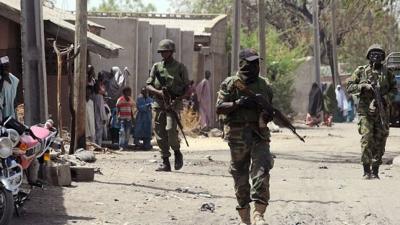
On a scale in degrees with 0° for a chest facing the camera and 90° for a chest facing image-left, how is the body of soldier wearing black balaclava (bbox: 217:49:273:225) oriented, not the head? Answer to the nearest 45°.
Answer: approximately 0°

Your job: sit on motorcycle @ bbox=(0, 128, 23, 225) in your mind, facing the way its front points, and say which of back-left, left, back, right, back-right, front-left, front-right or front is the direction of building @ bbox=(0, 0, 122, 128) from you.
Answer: back-left

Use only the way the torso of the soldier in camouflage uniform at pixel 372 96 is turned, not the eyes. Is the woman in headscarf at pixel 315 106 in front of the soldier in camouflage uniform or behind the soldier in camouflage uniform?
behind

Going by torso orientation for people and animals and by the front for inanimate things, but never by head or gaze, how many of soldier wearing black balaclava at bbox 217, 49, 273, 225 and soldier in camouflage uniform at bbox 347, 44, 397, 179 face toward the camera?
2

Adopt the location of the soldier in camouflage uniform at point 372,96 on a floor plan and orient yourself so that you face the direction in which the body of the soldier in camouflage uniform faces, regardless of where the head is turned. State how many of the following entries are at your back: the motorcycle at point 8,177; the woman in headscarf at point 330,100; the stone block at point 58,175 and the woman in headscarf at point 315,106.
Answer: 2

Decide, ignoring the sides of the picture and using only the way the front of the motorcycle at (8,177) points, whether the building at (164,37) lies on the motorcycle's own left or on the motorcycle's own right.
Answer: on the motorcycle's own left

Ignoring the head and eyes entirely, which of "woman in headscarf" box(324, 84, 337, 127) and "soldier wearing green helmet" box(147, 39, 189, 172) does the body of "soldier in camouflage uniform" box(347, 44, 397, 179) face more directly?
the soldier wearing green helmet
